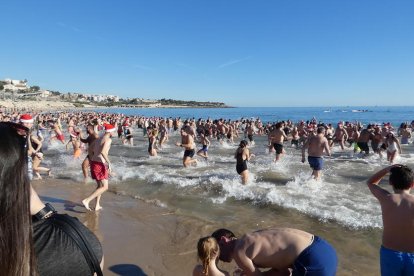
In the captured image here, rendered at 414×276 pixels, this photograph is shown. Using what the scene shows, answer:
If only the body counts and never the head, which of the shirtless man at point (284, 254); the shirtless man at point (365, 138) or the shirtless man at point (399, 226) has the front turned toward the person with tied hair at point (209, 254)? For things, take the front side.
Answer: the shirtless man at point (284, 254)

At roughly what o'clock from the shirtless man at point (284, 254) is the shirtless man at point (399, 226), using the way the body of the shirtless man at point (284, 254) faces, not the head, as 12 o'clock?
the shirtless man at point (399, 226) is roughly at 5 o'clock from the shirtless man at point (284, 254).

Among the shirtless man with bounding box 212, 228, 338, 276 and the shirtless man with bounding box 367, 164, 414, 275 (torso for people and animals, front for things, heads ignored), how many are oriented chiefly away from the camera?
1

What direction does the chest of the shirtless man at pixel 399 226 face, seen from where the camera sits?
away from the camera

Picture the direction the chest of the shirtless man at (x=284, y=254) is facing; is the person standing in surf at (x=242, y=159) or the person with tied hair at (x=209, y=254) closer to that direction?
the person with tied hair

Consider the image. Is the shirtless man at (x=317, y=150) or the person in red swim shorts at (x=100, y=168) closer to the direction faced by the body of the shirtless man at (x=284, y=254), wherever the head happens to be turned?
the person in red swim shorts

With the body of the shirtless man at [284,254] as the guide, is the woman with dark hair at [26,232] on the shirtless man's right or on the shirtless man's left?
on the shirtless man's left

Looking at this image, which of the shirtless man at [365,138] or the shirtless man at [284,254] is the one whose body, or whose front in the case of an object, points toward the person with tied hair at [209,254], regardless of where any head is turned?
the shirtless man at [284,254]

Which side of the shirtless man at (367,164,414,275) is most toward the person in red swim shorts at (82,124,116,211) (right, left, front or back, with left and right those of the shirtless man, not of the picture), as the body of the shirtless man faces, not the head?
left

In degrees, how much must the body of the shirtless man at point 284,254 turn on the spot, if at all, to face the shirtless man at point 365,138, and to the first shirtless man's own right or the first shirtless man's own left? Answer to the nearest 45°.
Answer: approximately 90° to the first shirtless man's own right

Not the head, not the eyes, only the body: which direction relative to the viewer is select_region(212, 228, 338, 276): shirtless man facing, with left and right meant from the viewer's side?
facing to the left of the viewer

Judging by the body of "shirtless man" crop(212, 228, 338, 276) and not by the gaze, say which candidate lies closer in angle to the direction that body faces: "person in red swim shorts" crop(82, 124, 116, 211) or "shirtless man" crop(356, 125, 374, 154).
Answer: the person in red swim shorts

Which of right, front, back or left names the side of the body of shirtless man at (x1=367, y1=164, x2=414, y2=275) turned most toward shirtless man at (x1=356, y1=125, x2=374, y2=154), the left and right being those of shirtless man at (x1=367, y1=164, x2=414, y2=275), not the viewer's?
front

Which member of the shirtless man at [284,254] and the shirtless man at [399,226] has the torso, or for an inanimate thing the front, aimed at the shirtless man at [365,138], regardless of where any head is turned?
the shirtless man at [399,226]

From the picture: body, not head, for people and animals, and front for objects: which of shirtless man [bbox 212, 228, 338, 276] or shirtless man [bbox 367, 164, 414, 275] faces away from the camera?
shirtless man [bbox 367, 164, 414, 275]

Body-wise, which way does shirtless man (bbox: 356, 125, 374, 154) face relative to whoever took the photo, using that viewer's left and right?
facing away from the viewer and to the right of the viewer

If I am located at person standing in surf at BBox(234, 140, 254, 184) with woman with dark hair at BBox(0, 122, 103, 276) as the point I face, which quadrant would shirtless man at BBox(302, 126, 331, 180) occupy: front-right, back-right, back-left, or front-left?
back-left

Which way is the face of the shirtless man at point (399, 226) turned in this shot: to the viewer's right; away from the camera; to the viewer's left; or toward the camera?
away from the camera
